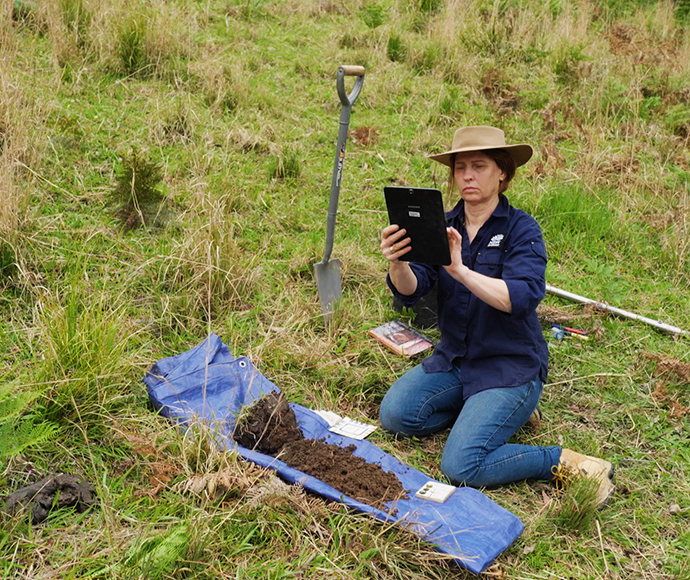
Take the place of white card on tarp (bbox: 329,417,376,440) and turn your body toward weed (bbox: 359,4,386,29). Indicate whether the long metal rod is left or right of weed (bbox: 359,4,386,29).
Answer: right

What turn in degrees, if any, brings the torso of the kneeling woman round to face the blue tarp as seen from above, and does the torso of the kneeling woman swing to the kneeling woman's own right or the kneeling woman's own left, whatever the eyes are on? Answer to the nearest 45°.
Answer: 0° — they already face it

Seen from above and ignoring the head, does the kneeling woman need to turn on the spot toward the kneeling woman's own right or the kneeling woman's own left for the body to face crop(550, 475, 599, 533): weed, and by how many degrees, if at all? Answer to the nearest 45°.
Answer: approximately 90° to the kneeling woman's own left

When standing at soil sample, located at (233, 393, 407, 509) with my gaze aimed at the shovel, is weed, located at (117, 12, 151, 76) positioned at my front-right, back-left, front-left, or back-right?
front-left

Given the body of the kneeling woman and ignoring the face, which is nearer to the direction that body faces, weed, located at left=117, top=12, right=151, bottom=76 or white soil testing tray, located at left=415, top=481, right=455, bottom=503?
the white soil testing tray

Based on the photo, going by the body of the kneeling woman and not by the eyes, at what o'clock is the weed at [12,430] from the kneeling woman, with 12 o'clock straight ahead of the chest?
The weed is roughly at 12 o'clock from the kneeling woman.

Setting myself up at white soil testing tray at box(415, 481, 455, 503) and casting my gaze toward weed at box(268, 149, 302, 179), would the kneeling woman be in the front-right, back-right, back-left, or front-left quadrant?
front-right

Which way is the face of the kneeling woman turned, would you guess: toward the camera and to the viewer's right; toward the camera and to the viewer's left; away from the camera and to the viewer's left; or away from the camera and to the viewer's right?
toward the camera and to the viewer's left

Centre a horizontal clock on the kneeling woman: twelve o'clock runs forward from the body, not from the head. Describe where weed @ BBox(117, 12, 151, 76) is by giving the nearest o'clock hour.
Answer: The weed is roughly at 3 o'clock from the kneeling woman.

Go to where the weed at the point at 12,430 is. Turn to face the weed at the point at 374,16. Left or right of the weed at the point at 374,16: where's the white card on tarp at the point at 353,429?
right

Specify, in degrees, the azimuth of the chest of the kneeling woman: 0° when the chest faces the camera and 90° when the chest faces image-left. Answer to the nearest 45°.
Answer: approximately 45°

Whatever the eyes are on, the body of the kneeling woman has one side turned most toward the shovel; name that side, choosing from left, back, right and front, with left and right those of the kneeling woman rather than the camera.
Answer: right

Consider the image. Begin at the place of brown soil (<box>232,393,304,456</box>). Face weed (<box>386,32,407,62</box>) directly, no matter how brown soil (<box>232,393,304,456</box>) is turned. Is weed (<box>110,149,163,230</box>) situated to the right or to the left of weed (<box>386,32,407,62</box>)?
left

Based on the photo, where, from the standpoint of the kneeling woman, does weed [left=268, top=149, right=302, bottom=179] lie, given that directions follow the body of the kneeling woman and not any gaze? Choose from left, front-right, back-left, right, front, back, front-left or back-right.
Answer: right

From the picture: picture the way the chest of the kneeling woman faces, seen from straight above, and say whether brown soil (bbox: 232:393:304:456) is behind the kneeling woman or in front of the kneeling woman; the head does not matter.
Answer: in front
